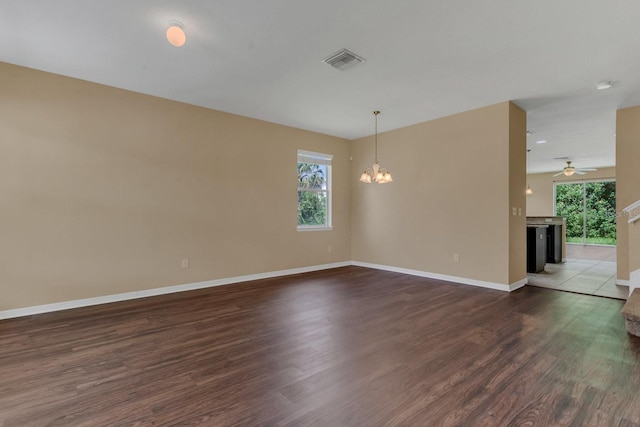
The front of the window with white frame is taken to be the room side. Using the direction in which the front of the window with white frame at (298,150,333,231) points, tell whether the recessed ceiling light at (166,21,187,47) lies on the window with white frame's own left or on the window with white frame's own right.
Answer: on the window with white frame's own right

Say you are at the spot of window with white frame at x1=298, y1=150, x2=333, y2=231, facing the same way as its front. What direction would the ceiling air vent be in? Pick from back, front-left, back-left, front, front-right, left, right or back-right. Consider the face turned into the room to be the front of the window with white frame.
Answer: front-right

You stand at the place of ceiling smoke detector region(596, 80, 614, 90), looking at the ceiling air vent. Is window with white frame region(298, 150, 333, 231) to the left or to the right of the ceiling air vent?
right

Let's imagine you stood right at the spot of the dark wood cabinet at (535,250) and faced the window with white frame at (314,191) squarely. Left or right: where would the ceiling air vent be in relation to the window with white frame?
left

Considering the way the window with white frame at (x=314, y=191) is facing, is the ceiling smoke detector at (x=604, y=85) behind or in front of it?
in front

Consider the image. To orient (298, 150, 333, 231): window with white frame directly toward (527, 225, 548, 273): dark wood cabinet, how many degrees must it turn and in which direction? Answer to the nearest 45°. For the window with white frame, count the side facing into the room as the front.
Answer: approximately 45° to its left

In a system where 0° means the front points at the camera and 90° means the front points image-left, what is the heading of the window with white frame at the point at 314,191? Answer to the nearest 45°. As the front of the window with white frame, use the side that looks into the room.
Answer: approximately 315°
